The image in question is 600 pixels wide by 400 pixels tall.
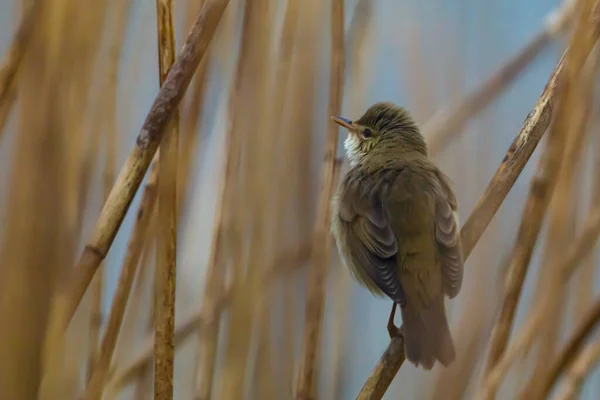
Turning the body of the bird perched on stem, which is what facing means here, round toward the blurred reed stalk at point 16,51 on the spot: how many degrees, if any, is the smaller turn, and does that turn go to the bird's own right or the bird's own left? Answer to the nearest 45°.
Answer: approximately 90° to the bird's own left

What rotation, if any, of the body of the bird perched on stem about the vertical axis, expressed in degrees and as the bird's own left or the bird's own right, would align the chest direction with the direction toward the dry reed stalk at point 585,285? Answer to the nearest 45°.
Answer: approximately 135° to the bird's own right

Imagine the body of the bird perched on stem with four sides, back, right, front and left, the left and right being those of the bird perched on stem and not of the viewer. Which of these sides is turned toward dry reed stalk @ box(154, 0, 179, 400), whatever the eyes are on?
left

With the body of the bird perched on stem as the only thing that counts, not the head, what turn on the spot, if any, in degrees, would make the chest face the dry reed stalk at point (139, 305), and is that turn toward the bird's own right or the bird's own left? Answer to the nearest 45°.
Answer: approximately 45° to the bird's own left

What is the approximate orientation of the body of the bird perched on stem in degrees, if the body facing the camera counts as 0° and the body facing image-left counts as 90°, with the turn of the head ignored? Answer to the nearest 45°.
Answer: approximately 135°

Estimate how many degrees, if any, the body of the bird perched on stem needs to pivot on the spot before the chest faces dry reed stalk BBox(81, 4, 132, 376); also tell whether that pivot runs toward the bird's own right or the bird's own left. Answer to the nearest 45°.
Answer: approximately 90° to the bird's own left
